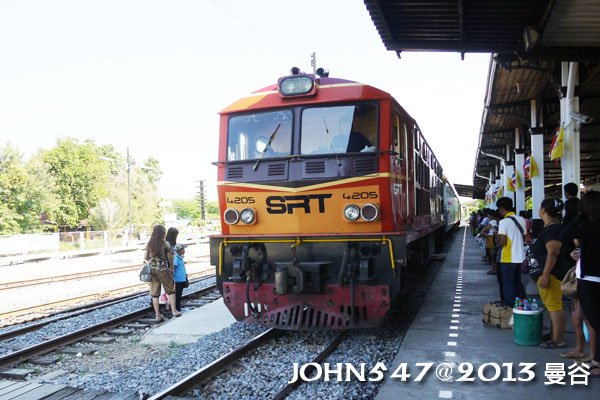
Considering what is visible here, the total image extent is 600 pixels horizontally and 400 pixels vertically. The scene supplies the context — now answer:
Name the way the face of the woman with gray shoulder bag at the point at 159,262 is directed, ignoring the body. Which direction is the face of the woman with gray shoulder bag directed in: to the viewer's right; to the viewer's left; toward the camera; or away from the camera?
away from the camera

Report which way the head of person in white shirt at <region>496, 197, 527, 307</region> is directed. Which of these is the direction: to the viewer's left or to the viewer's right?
to the viewer's left

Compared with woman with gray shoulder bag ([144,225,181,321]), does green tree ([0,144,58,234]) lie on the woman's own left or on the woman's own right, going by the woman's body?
on the woman's own left

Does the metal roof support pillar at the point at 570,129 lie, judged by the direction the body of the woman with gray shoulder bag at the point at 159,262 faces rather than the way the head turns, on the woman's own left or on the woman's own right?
on the woman's own right

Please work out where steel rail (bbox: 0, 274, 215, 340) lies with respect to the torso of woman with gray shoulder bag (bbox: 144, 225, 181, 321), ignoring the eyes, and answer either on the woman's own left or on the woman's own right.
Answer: on the woman's own left

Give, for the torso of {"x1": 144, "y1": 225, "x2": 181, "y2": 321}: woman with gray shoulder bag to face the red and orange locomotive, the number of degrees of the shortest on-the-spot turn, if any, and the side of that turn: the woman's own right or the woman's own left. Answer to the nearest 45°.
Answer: approximately 90° to the woman's own right

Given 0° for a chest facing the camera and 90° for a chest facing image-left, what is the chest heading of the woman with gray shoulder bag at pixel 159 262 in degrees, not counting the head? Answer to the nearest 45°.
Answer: approximately 225°

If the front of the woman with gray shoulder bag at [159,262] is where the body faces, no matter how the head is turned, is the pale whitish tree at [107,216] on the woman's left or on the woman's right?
on the woman's left
